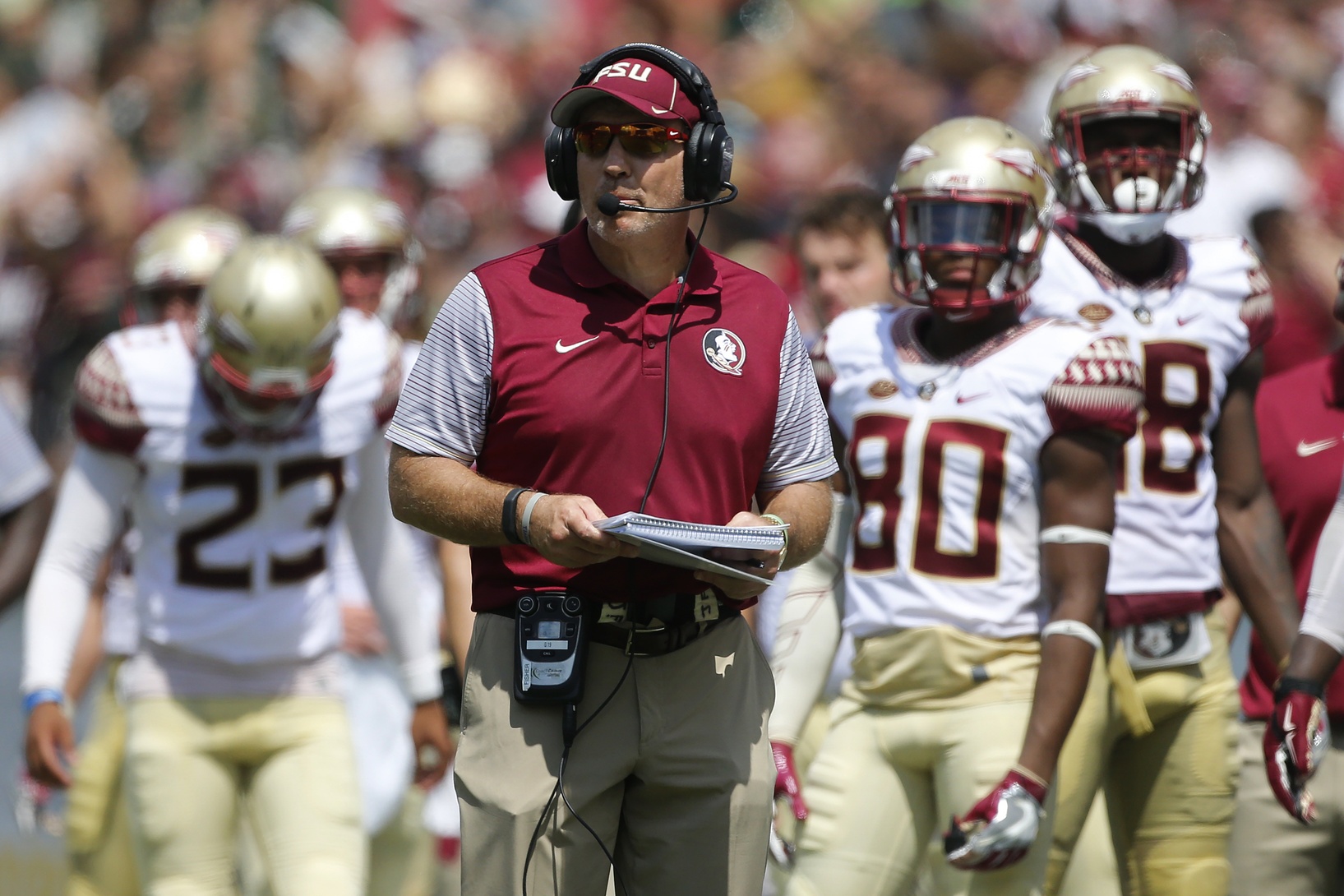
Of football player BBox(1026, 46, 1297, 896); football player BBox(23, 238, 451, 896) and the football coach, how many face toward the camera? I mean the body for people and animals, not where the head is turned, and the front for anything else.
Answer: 3

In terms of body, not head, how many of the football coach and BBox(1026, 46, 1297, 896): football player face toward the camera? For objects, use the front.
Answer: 2

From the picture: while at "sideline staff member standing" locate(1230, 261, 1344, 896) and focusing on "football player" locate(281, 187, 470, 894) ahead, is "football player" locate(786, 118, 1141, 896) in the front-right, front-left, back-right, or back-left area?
front-left

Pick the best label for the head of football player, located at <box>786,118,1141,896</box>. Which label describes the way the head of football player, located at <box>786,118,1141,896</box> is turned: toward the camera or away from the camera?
toward the camera

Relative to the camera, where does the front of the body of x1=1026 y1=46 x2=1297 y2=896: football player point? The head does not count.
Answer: toward the camera

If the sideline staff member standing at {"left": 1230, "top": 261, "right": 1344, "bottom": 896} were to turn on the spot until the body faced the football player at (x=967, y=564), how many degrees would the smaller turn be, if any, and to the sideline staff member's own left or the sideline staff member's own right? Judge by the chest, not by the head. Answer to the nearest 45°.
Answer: approximately 45° to the sideline staff member's own right

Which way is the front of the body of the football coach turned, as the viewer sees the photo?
toward the camera

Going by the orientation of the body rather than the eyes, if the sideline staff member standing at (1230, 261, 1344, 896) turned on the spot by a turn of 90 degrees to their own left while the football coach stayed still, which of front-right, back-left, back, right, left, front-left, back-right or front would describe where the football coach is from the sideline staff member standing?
back-right

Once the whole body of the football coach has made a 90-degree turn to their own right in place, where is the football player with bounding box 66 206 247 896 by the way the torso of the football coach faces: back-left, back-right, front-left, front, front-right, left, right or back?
front-right
